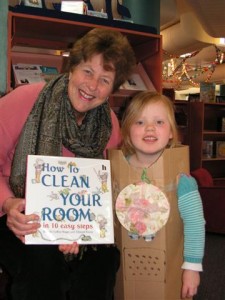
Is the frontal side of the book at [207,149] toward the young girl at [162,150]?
yes

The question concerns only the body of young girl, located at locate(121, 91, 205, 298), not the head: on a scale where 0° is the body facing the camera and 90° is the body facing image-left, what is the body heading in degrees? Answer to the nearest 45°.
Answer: approximately 0°

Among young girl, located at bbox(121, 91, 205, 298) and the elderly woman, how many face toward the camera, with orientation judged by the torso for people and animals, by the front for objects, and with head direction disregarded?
2

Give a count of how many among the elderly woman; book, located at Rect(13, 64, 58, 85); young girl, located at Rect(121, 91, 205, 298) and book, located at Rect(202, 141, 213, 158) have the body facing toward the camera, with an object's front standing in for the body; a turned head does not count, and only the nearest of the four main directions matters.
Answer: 4

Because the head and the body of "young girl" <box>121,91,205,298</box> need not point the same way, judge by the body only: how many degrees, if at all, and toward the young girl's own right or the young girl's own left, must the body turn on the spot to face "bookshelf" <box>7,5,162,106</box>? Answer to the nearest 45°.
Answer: approximately 135° to the young girl's own right

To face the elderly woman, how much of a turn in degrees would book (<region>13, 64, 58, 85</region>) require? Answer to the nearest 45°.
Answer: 0° — it already faces them

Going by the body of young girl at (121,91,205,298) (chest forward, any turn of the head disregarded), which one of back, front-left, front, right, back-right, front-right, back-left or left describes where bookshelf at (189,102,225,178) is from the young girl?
back

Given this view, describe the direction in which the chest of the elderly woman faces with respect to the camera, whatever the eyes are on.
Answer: toward the camera

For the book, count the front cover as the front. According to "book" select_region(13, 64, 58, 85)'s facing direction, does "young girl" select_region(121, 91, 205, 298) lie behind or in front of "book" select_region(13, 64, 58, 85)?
in front

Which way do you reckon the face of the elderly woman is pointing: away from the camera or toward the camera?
toward the camera

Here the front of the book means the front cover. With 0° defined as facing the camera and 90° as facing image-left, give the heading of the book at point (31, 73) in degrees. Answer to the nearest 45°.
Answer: approximately 0°

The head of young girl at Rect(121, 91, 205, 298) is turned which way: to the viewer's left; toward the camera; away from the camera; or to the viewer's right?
toward the camera

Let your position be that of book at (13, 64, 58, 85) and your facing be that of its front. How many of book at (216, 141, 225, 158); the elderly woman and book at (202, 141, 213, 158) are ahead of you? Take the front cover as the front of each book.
1

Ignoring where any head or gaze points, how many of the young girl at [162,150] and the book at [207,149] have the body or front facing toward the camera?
2
